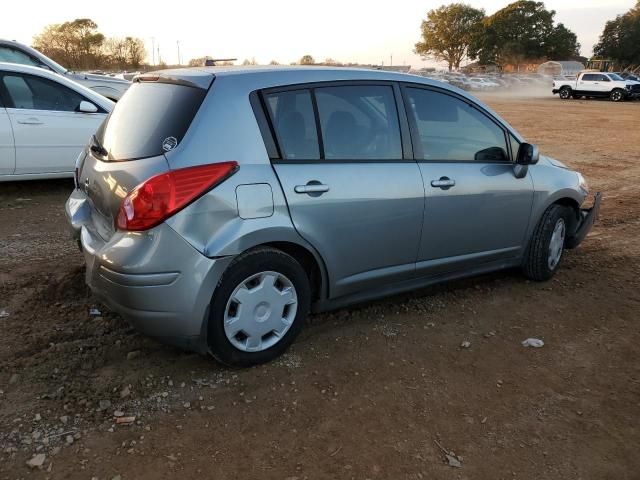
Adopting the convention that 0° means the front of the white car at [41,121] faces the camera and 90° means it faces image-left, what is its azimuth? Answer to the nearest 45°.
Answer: approximately 270°

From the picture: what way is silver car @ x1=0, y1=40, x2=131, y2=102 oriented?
to the viewer's right

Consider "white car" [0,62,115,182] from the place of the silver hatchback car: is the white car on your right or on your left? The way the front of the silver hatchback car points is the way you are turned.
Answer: on your left

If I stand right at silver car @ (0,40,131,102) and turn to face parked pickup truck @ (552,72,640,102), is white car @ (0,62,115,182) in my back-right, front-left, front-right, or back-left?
back-right

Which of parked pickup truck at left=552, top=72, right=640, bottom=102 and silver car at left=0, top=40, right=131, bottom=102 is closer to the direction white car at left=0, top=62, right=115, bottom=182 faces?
the parked pickup truck

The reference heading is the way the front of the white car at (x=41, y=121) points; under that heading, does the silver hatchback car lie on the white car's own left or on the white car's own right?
on the white car's own right

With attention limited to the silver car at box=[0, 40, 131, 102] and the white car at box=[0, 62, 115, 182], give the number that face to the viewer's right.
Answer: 2

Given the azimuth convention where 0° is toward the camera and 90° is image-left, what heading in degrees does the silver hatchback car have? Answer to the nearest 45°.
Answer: approximately 225°

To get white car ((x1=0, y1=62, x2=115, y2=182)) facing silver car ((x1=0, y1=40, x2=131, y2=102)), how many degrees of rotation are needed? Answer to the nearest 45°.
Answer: approximately 90° to its left

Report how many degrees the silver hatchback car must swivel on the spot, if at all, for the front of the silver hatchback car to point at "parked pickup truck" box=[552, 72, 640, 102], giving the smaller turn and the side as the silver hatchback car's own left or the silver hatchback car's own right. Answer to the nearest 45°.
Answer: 0° — it already faces it

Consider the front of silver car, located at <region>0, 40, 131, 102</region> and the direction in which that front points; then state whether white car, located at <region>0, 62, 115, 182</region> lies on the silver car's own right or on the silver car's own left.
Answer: on the silver car's own right
